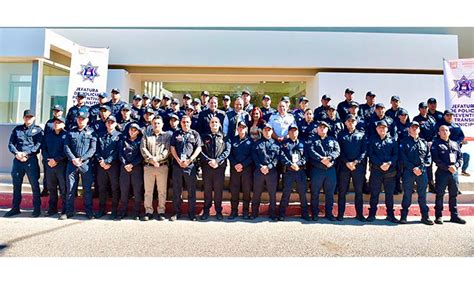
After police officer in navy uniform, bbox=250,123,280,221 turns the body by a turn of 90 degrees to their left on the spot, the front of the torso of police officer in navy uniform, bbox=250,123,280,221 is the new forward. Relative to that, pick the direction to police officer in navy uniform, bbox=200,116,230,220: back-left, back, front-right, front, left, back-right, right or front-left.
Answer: back

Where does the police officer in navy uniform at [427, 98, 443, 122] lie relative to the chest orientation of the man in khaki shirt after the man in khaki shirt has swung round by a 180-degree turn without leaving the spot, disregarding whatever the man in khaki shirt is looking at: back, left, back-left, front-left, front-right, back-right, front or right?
right

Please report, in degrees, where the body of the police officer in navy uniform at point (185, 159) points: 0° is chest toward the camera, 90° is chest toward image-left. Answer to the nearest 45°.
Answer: approximately 0°

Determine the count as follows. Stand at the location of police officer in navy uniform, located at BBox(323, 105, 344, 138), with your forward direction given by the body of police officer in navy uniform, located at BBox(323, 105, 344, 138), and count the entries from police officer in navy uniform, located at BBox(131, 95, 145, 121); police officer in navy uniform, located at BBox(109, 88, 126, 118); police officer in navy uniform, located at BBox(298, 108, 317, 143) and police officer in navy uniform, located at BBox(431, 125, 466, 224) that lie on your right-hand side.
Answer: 3

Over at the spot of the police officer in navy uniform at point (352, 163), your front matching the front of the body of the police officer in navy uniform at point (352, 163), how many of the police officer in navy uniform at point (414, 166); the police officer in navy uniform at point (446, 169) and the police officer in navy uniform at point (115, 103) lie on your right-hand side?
1

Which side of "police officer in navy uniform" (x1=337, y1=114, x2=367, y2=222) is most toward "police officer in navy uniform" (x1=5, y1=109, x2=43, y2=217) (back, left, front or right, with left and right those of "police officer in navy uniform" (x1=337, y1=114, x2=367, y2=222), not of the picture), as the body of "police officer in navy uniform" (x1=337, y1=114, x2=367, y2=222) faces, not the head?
right

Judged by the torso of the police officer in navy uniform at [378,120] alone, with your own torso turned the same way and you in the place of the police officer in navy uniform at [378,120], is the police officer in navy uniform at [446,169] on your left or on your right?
on your left

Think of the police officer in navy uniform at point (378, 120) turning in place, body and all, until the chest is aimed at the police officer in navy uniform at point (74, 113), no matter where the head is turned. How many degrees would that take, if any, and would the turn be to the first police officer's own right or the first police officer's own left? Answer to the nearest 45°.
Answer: approximately 90° to the first police officer's own right

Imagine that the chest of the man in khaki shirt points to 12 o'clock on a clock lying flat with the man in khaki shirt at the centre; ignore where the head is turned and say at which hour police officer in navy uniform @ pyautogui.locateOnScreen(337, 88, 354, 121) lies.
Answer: The police officer in navy uniform is roughly at 9 o'clock from the man in khaki shirt.

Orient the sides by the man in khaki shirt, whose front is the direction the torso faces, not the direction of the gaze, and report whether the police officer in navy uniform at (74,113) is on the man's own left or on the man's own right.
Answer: on the man's own right

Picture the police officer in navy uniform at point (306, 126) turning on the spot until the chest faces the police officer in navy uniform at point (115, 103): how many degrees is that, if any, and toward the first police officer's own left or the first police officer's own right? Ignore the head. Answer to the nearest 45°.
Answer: approximately 90° to the first police officer's own right

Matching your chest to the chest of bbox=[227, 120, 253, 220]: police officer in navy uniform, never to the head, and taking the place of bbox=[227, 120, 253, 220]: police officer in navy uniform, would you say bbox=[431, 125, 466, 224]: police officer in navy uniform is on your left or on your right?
on your left

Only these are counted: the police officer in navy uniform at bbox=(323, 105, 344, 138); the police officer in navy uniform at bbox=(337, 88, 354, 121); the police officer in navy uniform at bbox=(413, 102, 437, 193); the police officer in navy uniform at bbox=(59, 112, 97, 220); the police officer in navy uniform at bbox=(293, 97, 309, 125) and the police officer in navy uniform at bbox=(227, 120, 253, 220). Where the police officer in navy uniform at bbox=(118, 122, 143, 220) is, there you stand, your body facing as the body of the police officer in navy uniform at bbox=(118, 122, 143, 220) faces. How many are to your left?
5
